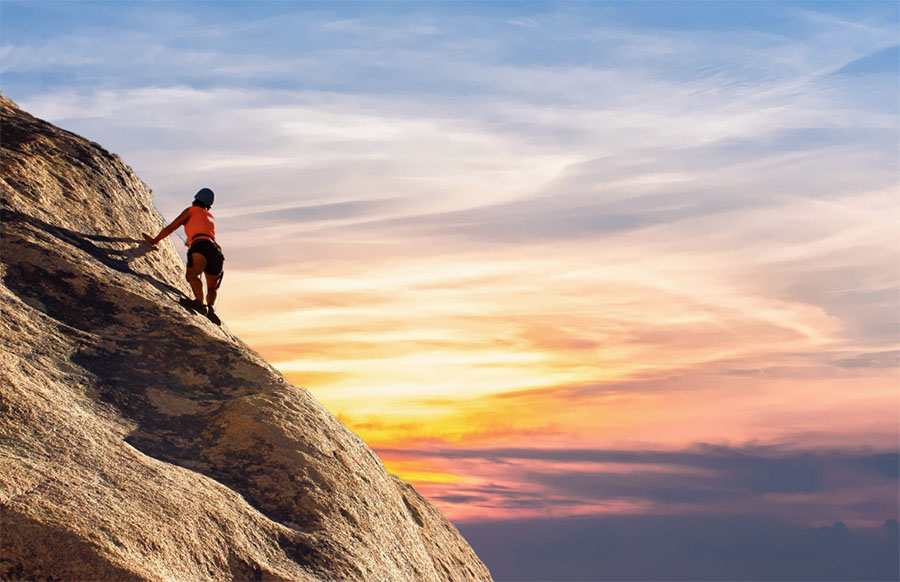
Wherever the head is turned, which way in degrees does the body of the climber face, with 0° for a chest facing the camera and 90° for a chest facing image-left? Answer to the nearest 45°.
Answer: approximately 135°
